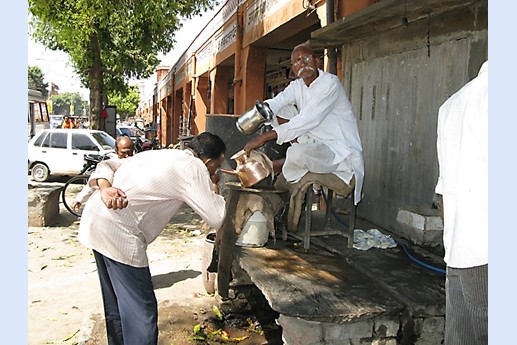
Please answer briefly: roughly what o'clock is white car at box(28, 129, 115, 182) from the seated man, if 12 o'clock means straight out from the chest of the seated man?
The white car is roughly at 3 o'clock from the seated man.

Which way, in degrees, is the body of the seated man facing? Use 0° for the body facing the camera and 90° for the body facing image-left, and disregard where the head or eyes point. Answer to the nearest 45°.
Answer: approximately 45°

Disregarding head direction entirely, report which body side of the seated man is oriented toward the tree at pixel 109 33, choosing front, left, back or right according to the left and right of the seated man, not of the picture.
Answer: right
